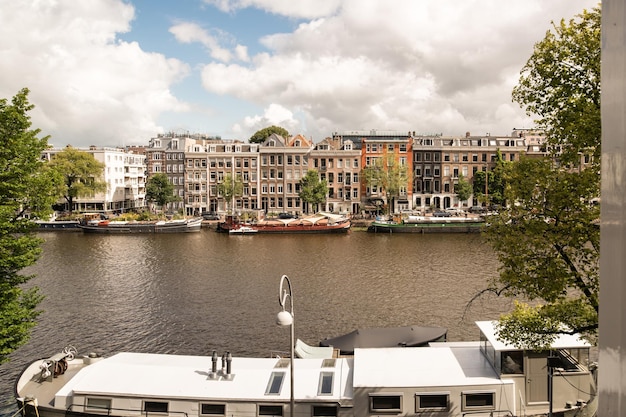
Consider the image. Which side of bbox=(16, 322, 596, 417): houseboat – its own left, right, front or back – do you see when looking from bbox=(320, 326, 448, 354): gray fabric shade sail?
right

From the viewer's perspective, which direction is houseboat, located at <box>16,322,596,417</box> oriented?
to the viewer's left

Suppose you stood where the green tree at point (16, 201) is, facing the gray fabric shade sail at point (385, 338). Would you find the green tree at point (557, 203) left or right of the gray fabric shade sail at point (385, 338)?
right

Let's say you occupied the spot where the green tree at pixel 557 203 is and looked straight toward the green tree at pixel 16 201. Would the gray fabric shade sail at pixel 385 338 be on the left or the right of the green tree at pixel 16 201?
right

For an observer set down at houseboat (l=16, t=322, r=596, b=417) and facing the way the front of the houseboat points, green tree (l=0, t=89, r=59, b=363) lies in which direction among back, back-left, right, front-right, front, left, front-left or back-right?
front

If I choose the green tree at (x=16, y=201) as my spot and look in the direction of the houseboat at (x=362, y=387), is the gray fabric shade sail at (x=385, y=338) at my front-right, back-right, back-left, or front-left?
front-left

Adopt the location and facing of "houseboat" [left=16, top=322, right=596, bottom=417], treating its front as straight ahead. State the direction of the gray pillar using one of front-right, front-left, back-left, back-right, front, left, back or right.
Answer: left

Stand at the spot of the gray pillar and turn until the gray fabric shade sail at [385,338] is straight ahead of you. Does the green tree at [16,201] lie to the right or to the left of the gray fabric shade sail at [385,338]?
left
